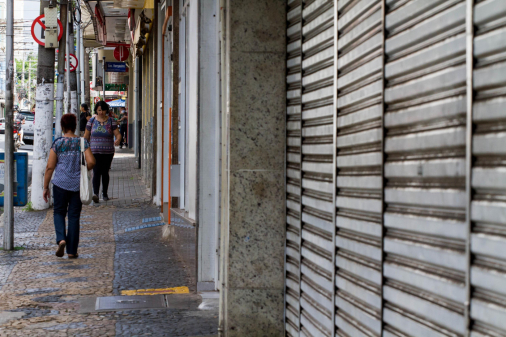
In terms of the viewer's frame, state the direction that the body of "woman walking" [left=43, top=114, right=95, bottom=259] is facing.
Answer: away from the camera

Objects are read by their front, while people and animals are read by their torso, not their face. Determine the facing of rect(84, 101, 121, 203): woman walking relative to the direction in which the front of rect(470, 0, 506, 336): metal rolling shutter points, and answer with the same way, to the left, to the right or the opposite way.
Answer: to the left

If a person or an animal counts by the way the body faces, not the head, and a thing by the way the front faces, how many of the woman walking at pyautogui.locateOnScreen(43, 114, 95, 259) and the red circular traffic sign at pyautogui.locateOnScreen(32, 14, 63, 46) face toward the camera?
1

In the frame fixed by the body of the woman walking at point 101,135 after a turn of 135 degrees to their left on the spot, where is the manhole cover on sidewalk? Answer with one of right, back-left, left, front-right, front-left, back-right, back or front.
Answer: back-right

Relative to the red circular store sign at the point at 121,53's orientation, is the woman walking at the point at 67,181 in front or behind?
in front

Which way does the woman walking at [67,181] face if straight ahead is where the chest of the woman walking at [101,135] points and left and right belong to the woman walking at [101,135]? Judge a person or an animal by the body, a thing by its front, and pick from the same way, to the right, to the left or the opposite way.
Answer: the opposite way

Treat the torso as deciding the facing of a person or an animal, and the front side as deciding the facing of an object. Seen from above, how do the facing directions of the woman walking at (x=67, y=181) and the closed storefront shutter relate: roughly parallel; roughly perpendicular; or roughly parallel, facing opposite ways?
roughly perpendicular

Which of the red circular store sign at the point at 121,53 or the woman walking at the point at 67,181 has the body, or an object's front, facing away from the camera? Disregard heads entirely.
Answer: the woman walking

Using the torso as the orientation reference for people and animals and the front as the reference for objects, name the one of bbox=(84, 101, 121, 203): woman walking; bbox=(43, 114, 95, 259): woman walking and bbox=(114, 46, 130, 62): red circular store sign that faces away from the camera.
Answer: bbox=(43, 114, 95, 259): woman walking

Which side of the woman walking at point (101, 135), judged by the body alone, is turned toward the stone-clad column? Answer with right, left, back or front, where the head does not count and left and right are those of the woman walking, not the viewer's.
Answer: front

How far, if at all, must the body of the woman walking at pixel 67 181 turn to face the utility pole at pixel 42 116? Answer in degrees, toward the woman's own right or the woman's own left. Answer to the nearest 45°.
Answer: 0° — they already face it

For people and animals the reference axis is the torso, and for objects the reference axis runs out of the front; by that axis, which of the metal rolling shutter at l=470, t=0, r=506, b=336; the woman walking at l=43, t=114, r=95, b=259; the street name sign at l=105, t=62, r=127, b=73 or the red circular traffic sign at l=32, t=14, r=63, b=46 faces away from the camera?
the woman walking

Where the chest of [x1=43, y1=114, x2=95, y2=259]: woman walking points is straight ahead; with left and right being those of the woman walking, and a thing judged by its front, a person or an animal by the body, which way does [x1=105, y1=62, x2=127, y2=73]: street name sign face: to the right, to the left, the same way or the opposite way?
the opposite way

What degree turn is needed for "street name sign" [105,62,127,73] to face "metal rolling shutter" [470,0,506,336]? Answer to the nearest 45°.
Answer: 0° — it already faces it
